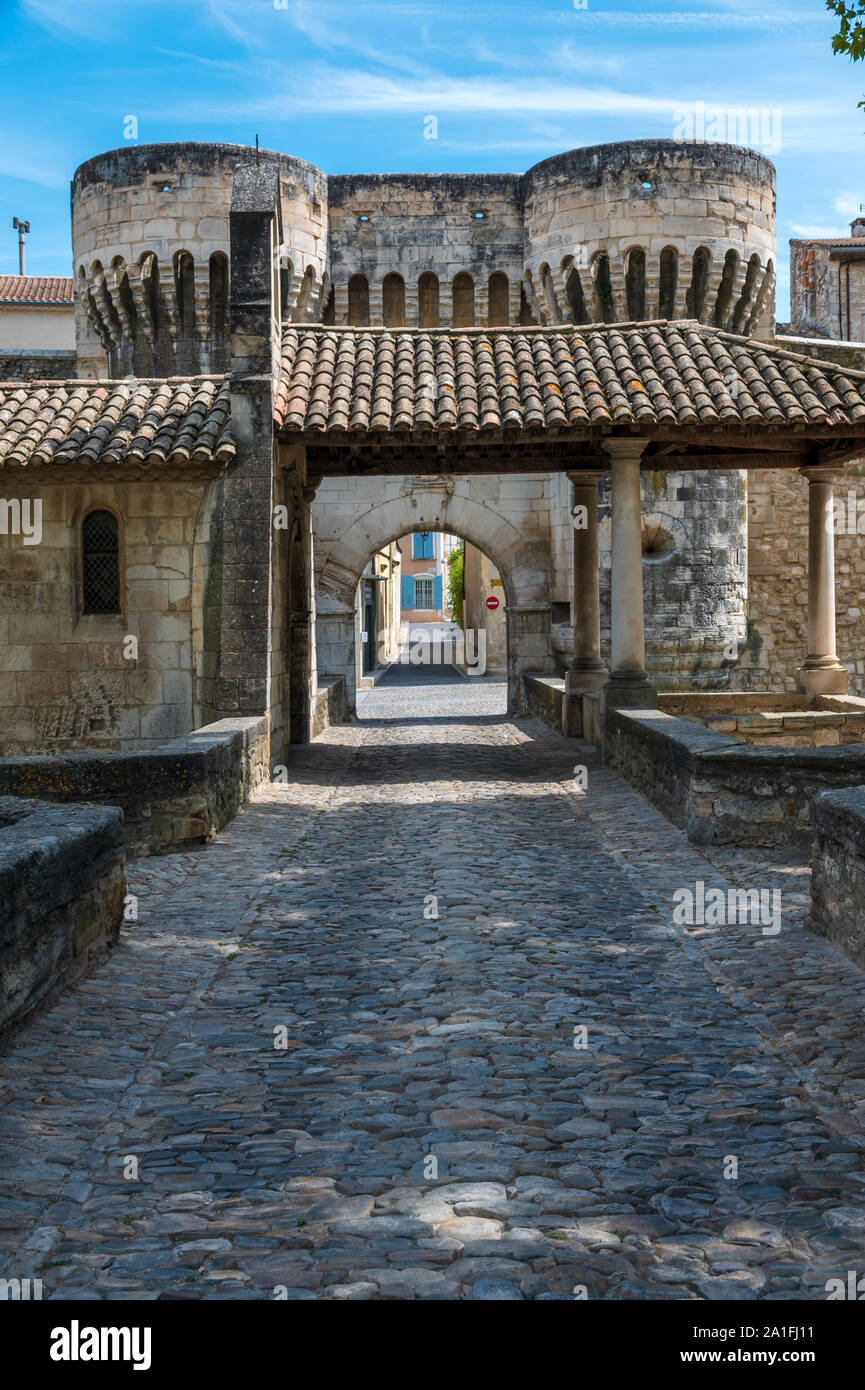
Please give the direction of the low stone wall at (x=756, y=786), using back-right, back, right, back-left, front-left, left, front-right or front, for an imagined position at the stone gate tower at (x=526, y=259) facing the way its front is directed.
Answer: front

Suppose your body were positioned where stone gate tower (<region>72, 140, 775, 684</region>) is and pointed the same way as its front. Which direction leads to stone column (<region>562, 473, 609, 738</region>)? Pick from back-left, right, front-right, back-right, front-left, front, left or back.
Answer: front

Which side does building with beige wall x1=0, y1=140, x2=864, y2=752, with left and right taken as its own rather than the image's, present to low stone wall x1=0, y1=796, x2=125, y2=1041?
front

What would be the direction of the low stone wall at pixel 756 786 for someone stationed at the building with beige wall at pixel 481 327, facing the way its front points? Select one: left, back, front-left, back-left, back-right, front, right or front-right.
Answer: front

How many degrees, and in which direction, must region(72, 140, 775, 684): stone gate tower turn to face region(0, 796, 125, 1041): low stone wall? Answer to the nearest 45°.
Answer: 0° — it already faces it

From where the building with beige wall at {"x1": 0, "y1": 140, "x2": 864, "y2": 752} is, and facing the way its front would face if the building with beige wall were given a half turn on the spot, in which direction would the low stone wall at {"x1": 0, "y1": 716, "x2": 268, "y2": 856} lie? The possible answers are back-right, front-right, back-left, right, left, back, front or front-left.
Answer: back

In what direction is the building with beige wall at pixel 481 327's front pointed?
toward the camera

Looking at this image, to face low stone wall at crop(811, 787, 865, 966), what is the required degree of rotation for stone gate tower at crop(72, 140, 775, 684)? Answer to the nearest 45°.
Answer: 0° — it already faces it
